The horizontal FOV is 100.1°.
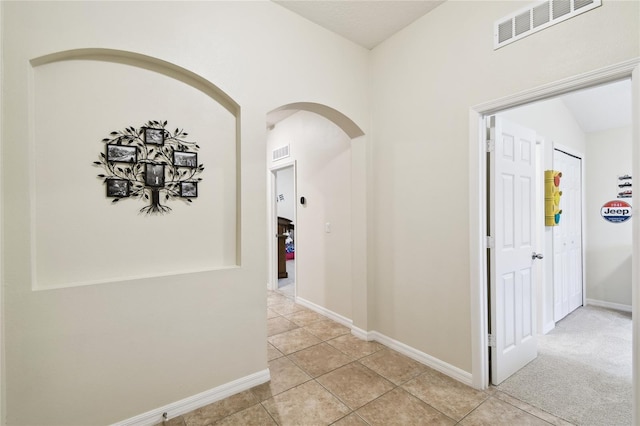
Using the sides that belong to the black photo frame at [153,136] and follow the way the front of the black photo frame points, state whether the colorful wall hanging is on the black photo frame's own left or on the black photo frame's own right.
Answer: on the black photo frame's own left

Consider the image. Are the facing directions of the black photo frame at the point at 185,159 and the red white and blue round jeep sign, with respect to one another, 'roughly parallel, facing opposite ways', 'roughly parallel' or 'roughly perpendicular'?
roughly perpendicular

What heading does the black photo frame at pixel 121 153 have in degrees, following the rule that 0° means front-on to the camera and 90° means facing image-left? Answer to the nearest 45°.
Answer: approximately 0°

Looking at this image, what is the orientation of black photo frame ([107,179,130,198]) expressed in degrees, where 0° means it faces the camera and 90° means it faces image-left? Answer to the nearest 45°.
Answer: approximately 0°
